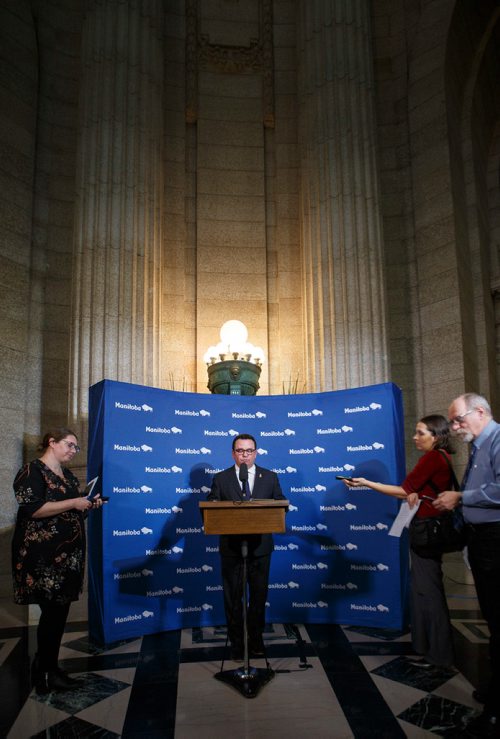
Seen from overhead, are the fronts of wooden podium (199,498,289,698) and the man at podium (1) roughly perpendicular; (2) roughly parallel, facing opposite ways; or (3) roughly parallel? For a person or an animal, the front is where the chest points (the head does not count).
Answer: roughly parallel

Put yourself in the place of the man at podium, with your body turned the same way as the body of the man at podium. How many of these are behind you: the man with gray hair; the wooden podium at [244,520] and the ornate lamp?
1

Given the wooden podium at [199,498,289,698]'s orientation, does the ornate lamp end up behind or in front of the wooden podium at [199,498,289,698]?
behind

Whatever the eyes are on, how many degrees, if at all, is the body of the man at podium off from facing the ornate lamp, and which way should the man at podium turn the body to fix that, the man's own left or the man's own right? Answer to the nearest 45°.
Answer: approximately 180°

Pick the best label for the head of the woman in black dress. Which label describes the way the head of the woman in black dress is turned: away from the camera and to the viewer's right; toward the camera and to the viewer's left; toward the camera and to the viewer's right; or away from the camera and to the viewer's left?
toward the camera and to the viewer's right

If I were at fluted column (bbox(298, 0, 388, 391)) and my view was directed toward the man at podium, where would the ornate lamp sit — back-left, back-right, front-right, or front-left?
front-right

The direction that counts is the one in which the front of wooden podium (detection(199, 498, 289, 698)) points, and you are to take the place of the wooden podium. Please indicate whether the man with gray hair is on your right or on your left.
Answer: on your left

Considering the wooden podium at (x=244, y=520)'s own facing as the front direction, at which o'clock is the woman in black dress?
The woman in black dress is roughly at 3 o'clock from the wooden podium.

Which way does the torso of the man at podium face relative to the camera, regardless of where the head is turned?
toward the camera

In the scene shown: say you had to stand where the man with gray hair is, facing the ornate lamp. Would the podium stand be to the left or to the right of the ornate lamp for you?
left

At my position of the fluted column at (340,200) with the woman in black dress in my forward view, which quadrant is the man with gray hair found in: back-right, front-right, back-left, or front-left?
front-left

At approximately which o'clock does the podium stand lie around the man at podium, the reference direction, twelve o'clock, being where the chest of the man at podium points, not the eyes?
The podium stand is roughly at 12 o'clock from the man at podium.

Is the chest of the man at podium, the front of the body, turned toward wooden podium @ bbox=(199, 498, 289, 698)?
yes

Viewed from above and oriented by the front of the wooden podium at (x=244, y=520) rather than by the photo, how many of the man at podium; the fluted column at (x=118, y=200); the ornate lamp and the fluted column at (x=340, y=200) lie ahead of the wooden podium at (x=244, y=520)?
0

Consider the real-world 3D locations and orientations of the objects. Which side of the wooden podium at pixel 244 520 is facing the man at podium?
back

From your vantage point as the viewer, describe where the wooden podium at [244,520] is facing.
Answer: facing the viewer

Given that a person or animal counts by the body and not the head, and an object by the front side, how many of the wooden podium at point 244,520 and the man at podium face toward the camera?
2

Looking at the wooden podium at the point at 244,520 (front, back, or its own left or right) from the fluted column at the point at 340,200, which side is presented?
back

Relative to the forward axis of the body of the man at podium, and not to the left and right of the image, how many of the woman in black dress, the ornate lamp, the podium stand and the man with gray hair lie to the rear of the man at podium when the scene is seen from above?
1

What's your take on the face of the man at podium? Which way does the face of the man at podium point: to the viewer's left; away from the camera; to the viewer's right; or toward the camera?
toward the camera
